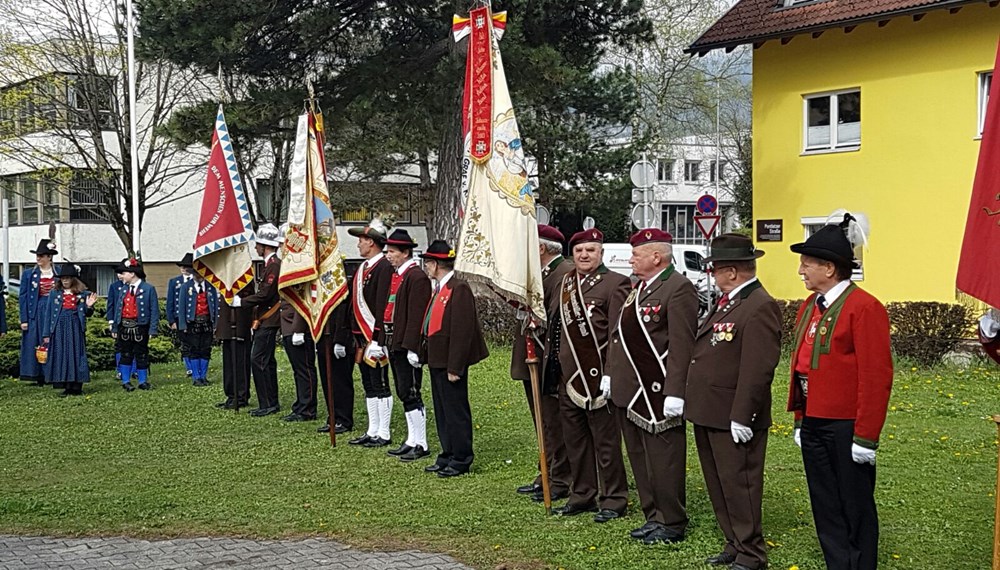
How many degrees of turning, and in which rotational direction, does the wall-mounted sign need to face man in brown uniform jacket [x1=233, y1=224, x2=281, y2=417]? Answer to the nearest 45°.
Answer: approximately 45° to its right

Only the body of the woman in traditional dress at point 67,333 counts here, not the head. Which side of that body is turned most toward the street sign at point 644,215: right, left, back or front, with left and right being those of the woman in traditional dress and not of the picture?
left

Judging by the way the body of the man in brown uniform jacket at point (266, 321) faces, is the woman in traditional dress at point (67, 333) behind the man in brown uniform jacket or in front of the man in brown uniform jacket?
in front

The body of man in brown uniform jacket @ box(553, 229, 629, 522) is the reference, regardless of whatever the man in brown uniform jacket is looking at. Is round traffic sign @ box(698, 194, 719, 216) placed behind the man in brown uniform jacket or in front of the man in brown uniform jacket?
behind

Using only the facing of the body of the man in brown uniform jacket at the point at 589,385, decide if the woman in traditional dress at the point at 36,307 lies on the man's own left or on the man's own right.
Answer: on the man's own right

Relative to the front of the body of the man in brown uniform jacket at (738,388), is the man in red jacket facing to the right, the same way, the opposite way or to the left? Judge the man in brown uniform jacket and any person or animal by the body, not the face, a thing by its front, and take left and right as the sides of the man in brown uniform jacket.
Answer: the same way

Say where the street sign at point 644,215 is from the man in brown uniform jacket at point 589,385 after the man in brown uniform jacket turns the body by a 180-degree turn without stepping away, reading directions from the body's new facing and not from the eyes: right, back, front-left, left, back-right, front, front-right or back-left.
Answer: front-left

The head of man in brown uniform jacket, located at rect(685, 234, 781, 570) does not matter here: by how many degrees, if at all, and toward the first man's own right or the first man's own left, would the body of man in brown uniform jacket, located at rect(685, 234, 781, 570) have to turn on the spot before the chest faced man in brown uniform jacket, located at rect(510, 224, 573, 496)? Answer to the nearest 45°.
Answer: approximately 90° to the first man's own right

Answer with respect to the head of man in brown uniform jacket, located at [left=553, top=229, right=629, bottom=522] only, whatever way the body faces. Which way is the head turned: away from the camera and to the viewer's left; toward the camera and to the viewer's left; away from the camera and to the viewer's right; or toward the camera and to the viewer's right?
toward the camera and to the viewer's left

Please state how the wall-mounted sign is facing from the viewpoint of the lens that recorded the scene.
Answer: facing the viewer

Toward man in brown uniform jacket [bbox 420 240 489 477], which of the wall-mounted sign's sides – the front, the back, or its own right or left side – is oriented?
front

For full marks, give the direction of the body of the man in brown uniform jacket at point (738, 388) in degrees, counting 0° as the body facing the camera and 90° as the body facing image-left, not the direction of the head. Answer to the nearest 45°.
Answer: approximately 45°

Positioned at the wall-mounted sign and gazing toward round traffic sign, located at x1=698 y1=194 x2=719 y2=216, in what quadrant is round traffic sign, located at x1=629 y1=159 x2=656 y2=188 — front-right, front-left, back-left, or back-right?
front-left

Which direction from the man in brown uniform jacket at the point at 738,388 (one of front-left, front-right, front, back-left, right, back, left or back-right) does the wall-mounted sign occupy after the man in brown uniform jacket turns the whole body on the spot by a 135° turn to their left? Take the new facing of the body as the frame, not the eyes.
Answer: left

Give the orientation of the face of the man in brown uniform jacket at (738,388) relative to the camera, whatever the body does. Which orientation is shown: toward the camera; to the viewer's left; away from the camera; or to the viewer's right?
to the viewer's left

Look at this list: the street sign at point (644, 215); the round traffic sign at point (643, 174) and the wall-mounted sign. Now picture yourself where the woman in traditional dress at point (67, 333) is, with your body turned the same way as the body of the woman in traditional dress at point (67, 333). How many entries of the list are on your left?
3

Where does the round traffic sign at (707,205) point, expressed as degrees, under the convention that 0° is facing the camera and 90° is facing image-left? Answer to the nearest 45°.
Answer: approximately 0°

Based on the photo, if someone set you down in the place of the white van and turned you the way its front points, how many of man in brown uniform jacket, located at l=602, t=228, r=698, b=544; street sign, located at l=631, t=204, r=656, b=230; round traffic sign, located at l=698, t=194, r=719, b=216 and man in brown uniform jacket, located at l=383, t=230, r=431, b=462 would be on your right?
4
